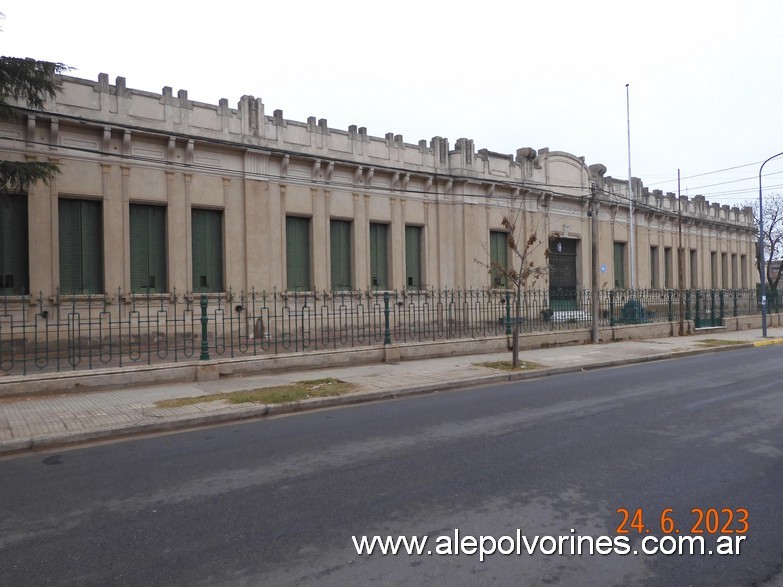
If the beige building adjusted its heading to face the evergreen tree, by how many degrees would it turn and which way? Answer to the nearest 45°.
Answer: approximately 90° to its right

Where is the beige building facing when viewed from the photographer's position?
facing the viewer and to the right of the viewer

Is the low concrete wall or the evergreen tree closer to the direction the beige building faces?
the low concrete wall
